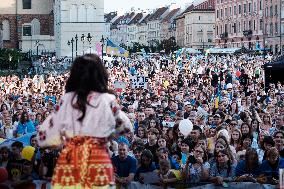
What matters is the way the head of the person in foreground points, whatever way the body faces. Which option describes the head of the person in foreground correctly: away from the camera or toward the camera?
away from the camera

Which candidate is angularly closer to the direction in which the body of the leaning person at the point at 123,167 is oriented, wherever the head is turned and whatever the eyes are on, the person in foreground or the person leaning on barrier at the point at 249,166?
the person in foreground

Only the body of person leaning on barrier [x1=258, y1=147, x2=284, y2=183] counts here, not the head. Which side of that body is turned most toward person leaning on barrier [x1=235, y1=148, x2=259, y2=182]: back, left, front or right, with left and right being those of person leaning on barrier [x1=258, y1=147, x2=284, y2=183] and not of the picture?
right

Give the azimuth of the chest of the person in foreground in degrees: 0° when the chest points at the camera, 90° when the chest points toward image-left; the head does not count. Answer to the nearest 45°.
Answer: approximately 180°
